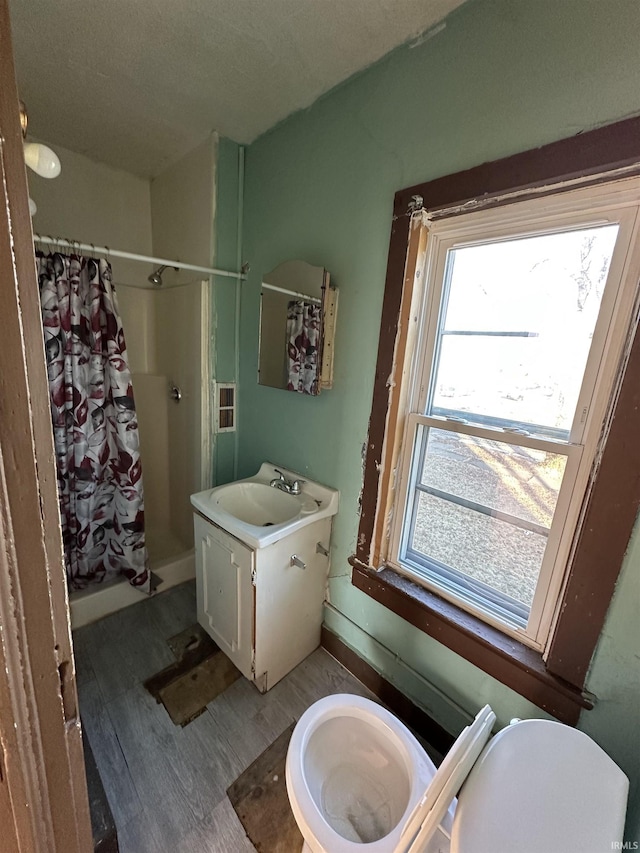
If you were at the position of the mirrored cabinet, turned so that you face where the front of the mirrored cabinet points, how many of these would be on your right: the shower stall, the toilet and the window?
1

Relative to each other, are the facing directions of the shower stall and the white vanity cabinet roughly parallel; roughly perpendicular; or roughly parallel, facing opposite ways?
roughly perpendicular

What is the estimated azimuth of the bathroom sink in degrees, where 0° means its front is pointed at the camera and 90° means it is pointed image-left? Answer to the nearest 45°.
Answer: approximately 45°

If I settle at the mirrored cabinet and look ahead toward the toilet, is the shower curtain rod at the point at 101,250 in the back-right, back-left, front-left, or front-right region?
back-right

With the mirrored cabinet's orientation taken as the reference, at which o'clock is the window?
The window is roughly at 9 o'clock from the mirrored cabinet.

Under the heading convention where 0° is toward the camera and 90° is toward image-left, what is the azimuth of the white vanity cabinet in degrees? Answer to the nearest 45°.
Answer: approximately 45°

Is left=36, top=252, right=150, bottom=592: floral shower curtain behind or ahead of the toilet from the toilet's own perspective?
ahead

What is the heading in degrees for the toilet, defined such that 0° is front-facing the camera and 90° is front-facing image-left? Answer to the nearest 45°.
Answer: approximately 135°

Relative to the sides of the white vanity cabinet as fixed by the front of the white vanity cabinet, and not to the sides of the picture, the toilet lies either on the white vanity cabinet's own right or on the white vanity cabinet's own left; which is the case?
on the white vanity cabinet's own left
